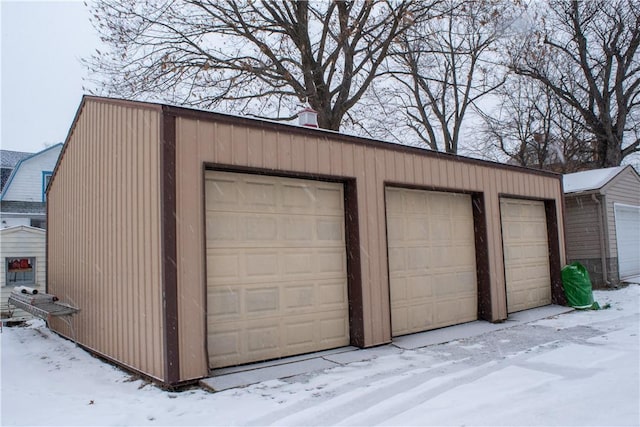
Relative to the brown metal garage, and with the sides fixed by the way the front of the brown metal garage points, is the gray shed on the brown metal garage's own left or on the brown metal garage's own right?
on the brown metal garage's own left

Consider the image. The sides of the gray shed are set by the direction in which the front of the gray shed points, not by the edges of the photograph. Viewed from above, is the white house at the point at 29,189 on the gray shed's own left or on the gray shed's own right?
on the gray shed's own right

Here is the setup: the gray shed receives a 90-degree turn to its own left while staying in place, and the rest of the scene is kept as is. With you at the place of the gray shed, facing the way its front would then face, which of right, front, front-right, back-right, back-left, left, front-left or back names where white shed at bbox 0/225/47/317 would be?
back

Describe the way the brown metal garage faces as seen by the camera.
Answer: facing the viewer and to the right of the viewer

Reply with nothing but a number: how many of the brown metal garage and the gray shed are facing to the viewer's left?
0

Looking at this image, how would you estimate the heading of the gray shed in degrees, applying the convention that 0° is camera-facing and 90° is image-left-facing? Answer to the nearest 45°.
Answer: approximately 315°

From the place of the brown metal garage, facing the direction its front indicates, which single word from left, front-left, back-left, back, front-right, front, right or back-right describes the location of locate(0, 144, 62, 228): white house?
back

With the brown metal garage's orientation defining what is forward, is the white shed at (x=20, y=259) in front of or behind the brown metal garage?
behind

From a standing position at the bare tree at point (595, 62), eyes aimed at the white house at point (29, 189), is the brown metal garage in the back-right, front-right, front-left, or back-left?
front-left

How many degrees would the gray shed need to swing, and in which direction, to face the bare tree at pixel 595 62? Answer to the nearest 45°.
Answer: approximately 135° to its left

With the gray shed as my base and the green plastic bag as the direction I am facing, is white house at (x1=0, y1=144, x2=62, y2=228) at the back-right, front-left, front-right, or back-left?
front-right

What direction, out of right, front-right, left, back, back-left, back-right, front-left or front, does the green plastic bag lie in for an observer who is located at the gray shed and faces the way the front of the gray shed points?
front-right

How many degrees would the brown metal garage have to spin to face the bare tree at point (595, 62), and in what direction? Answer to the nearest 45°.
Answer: approximately 90° to its left
